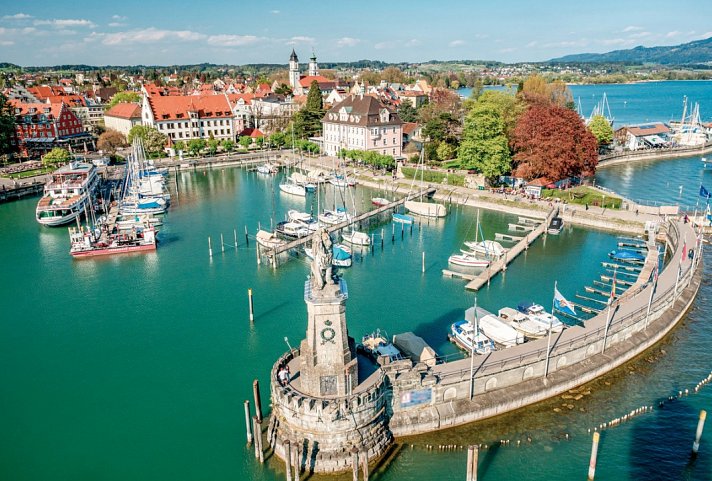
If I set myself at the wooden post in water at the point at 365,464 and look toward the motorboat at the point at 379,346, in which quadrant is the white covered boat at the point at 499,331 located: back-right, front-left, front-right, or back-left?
front-right

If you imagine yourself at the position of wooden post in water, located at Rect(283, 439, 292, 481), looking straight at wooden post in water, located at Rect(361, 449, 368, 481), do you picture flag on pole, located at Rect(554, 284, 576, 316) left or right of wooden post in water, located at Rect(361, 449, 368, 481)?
left

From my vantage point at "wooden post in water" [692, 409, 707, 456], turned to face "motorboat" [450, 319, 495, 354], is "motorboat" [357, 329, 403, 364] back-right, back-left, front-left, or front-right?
front-left

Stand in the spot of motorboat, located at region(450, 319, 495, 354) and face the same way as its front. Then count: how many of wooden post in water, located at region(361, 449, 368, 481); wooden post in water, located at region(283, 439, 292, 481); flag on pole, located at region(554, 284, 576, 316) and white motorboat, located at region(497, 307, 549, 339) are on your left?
2
